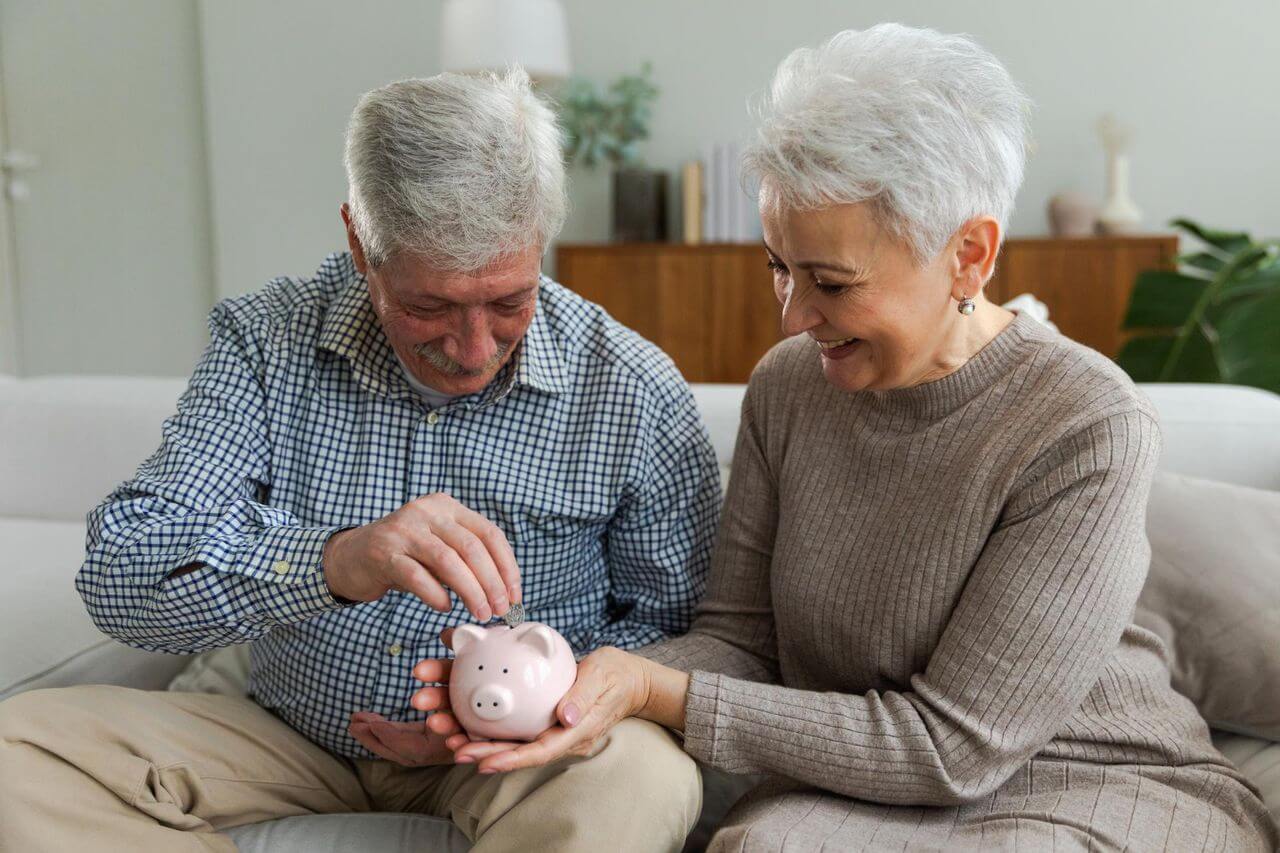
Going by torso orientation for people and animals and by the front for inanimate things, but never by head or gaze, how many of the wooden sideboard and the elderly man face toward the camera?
2

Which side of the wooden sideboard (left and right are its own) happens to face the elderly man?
front

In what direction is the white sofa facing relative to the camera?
toward the camera

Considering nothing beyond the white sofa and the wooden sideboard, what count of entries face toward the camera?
2

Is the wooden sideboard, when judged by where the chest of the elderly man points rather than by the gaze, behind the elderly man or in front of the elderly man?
behind

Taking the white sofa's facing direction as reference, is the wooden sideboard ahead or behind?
behind

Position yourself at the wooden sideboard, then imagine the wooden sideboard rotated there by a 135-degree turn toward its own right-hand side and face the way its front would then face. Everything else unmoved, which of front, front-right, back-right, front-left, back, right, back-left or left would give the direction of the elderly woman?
back-left

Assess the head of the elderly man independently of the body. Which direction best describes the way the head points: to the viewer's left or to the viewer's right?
to the viewer's right

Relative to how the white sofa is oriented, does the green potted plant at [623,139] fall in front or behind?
behind

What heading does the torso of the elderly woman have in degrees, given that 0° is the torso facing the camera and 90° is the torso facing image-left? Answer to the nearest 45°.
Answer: approximately 45°

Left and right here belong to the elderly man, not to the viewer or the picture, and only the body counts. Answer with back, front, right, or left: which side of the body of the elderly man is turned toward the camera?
front

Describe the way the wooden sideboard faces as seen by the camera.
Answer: facing the viewer
